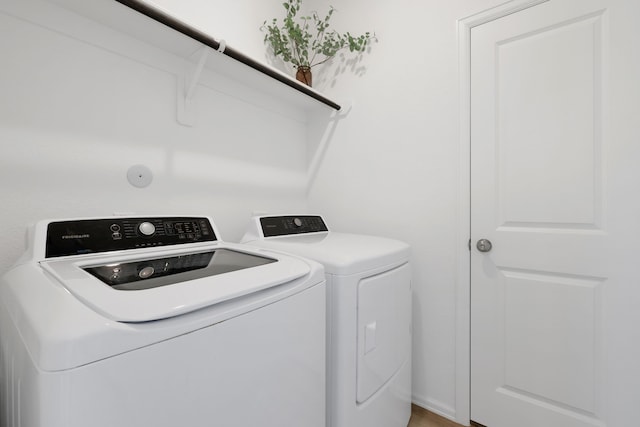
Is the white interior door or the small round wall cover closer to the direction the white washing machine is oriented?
the white interior door

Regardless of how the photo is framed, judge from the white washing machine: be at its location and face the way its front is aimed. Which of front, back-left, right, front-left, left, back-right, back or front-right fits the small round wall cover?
back-left

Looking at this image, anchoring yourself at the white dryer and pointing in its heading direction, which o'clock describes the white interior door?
The white interior door is roughly at 10 o'clock from the white dryer.

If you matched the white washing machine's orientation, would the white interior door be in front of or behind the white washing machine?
in front

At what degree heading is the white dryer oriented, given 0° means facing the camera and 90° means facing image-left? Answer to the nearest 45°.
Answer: approximately 315°

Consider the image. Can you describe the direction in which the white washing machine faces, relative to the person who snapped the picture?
facing the viewer and to the right of the viewer
